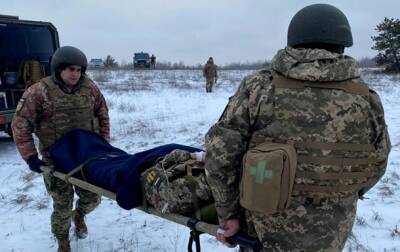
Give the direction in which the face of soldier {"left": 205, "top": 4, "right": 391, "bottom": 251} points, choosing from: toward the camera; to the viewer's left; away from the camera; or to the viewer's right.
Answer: away from the camera

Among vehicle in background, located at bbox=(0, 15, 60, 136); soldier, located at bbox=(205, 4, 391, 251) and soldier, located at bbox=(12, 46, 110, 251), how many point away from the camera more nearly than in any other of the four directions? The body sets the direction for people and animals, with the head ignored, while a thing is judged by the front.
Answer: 2

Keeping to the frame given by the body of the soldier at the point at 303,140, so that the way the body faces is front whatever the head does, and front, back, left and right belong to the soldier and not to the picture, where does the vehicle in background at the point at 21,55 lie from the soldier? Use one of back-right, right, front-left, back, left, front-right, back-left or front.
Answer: front-left

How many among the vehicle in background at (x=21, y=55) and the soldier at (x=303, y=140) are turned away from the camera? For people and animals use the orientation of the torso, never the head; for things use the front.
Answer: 2

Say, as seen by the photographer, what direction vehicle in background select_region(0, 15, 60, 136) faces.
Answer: facing away from the viewer

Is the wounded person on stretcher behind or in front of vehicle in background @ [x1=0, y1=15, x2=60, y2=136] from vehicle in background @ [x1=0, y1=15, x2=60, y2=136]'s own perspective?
behind

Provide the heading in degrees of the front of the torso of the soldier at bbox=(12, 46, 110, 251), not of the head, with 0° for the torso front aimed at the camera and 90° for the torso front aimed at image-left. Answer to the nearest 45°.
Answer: approximately 315°

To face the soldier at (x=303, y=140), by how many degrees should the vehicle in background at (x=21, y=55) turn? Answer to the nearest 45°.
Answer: approximately 180°

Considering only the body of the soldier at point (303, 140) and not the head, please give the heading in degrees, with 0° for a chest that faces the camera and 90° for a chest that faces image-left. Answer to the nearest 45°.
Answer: approximately 180°

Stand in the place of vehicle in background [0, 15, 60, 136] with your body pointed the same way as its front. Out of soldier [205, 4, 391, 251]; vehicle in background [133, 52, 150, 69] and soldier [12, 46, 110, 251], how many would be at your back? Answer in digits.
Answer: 2

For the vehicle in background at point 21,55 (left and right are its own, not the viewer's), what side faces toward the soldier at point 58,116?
back

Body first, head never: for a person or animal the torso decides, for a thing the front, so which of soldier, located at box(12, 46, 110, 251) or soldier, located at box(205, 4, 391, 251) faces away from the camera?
soldier, located at box(205, 4, 391, 251)
